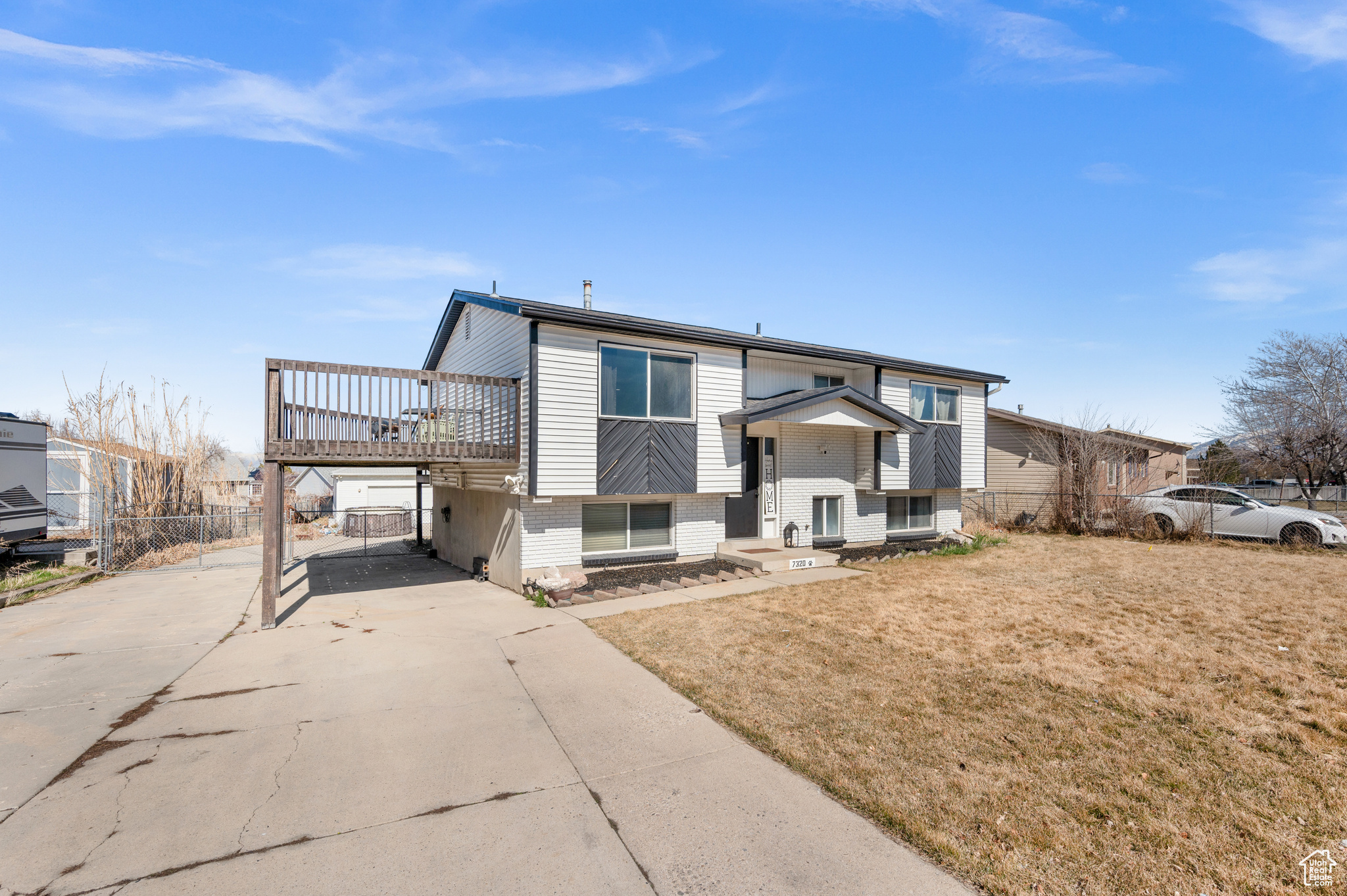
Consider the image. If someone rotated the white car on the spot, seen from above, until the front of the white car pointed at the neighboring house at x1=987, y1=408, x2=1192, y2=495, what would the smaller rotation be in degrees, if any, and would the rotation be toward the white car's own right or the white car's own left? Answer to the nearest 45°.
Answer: approximately 135° to the white car's own left

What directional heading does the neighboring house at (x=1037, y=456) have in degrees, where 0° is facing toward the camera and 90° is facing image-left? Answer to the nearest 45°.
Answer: approximately 315°

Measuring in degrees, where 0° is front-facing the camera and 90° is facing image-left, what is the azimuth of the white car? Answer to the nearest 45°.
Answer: approximately 270°

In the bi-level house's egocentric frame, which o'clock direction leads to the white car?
The white car is roughly at 10 o'clock from the bi-level house.
